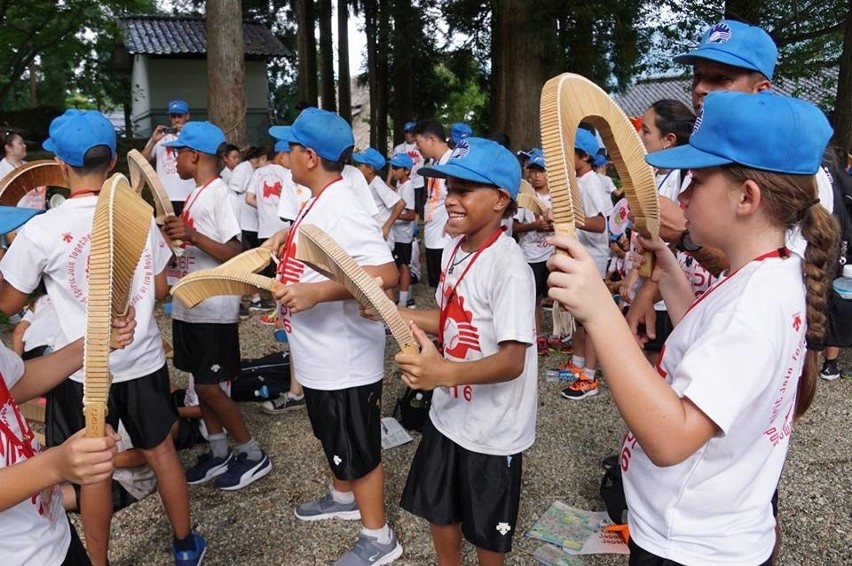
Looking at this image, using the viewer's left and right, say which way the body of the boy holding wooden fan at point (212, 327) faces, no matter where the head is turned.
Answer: facing to the left of the viewer

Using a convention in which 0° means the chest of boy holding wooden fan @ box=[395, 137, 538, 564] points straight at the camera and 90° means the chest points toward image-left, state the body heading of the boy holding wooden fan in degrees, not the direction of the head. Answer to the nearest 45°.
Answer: approximately 45°

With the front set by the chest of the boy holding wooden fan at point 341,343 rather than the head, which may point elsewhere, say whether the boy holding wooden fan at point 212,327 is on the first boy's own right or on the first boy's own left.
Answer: on the first boy's own right

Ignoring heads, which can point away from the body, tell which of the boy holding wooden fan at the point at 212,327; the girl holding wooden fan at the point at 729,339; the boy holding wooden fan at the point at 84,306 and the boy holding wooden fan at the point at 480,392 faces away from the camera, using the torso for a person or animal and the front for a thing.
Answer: the boy holding wooden fan at the point at 84,306

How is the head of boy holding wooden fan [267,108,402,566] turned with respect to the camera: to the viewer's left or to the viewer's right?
to the viewer's left

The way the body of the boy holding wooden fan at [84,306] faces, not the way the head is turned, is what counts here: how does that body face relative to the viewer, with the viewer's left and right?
facing away from the viewer

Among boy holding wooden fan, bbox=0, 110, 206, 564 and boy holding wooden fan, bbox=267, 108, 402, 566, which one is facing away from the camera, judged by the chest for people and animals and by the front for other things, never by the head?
boy holding wooden fan, bbox=0, 110, 206, 564

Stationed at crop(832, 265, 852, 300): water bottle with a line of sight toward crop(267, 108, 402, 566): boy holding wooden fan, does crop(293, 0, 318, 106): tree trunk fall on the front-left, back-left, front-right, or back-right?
front-right

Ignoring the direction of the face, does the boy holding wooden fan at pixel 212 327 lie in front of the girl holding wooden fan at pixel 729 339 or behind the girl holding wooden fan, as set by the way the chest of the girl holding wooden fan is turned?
in front

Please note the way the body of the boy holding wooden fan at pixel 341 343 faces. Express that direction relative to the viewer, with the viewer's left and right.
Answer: facing to the left of the viewer

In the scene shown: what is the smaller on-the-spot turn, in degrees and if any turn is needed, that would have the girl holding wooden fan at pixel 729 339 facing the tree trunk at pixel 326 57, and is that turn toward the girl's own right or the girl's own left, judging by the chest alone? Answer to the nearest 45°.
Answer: approximately 45° to the girl's own right

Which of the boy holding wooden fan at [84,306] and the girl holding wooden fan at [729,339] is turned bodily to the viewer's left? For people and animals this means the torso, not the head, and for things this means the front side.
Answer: the girl holding wooden fan

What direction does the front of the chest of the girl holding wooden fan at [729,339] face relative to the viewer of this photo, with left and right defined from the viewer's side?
facing to the left of the viewer

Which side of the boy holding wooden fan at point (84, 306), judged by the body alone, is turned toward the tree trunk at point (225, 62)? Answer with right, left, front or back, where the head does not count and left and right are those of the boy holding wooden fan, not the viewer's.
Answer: front

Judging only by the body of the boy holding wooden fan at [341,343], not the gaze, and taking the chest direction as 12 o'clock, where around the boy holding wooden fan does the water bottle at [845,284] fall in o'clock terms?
The water bottle is roughly at 7 o'clock from the boy holding wooden fan.
